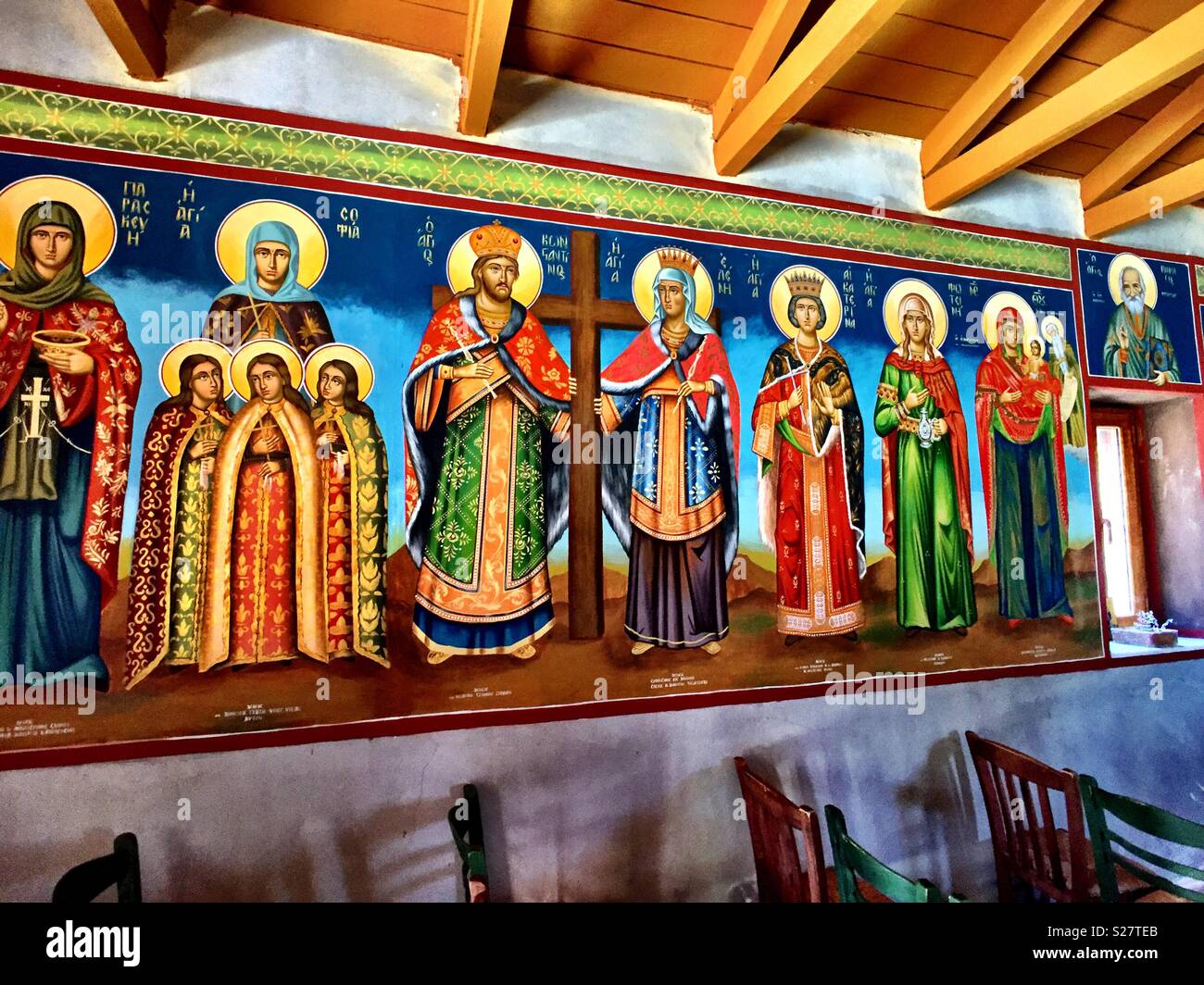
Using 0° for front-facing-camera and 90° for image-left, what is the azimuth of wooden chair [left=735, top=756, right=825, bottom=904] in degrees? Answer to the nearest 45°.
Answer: approximately 225°

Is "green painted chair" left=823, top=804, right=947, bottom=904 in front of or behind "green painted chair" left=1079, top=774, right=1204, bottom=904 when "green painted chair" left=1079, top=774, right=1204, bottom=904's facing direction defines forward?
behind

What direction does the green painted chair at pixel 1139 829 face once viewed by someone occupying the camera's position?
facing away from the viewer and to the right of the viewer

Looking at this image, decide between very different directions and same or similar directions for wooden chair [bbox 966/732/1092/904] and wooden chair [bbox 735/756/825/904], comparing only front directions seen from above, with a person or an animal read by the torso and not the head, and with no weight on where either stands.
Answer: same or similar directions

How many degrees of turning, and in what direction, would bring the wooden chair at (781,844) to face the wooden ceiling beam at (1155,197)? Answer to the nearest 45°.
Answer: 0° — it already faces it

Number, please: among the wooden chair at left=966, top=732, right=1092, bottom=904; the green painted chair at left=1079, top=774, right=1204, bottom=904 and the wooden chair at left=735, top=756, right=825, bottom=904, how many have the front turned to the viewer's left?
0
